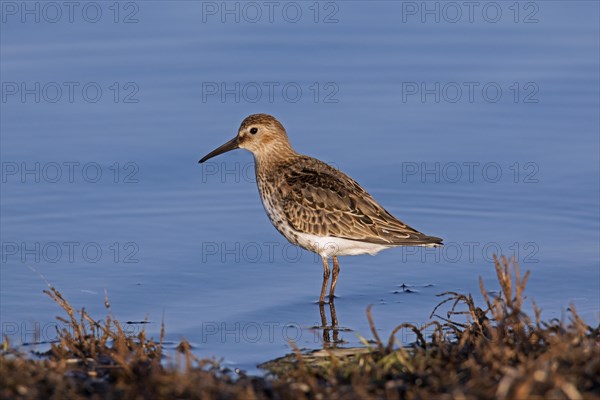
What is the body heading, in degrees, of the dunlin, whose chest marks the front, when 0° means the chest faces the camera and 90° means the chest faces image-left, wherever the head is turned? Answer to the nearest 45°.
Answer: approximately 90°
